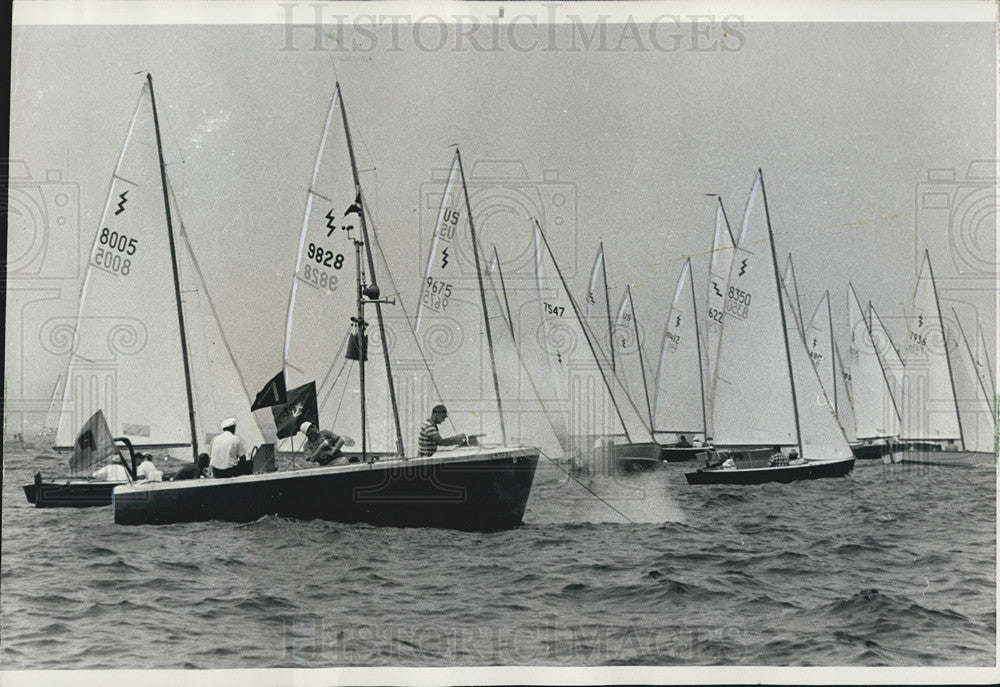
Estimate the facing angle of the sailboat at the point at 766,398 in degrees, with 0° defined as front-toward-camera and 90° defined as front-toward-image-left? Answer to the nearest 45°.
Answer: approximately 270°

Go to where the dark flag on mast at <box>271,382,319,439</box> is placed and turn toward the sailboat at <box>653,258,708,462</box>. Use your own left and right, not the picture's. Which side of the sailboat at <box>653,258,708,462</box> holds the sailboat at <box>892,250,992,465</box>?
right

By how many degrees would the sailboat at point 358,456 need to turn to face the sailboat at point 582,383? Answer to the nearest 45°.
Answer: approximately 45° to its left

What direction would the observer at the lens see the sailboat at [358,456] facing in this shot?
facing to the right of the viewer

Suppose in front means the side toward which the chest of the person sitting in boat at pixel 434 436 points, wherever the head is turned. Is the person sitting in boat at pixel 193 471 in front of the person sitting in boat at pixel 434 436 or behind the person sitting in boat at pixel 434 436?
behind

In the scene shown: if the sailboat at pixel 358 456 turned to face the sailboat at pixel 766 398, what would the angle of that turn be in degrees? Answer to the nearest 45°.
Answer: approximately 45° to its left

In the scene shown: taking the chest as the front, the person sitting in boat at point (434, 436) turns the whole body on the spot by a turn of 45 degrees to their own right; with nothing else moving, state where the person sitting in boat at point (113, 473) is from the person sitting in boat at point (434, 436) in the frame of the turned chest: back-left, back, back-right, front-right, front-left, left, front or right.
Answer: back-right

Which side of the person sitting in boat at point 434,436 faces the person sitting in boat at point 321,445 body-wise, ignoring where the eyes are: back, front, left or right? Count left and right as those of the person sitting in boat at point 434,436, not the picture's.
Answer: back

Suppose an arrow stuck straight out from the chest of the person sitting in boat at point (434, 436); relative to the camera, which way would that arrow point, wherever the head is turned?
to the viewer's right

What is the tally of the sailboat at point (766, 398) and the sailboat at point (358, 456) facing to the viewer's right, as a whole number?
2
